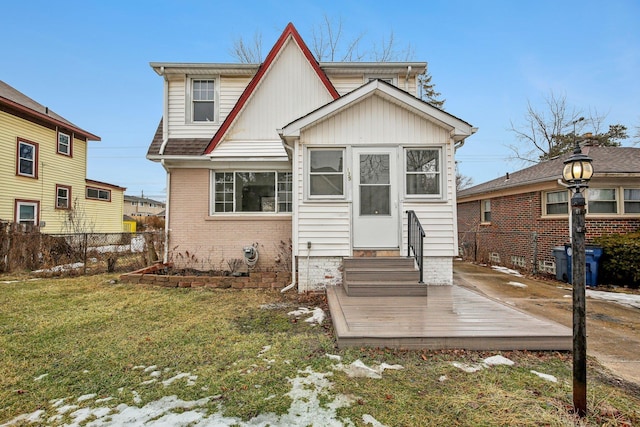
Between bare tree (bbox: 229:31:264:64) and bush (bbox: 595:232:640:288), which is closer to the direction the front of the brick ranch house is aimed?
the bush

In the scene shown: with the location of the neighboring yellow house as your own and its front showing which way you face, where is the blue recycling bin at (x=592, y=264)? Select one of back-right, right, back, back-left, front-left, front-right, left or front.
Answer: left

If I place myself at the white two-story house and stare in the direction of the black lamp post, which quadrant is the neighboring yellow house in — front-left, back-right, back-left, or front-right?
back-right

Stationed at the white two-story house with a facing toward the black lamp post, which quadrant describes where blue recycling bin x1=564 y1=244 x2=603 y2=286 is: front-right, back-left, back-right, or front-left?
front-left

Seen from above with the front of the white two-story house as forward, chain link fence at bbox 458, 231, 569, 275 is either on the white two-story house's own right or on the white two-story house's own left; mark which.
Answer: on the white two-story house's own left

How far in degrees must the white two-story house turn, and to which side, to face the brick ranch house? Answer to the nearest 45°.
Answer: approximately 90° to its left

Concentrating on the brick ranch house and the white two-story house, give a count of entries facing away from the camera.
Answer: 0

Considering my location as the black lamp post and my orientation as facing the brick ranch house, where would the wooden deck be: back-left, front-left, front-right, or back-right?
front-left

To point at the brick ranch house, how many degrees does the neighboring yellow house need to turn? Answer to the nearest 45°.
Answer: approximately 90° to its left

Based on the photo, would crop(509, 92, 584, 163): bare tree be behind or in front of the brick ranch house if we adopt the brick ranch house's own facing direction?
behind

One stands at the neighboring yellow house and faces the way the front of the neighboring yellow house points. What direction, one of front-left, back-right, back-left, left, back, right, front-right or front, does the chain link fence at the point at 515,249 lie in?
left

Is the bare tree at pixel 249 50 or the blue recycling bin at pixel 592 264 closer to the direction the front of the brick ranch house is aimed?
the blue recycling bin

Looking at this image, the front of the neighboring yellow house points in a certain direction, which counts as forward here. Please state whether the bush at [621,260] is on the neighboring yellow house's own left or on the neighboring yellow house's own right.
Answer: on the neighboring yellow house's own left

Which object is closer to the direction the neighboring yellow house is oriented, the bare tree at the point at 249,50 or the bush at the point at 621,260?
the bush

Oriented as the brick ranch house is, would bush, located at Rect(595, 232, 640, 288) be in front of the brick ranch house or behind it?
in front

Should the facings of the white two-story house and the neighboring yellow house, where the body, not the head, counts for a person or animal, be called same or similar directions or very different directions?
same or similar directions

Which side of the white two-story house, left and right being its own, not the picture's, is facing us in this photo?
front
